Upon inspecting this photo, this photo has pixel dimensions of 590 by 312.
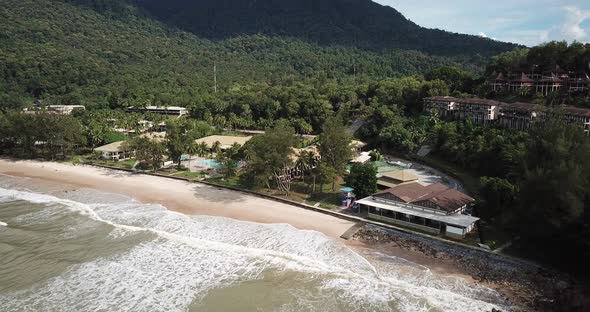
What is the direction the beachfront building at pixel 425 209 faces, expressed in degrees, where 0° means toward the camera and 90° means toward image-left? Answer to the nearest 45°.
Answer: approximately 45°

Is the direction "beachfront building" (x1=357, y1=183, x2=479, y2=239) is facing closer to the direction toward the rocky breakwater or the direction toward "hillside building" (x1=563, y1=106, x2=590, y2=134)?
the rocky breakwater

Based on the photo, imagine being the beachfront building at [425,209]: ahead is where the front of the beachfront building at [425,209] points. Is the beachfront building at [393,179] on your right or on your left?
on your right

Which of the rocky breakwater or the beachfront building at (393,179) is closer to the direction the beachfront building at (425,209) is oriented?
the rocky breakwater

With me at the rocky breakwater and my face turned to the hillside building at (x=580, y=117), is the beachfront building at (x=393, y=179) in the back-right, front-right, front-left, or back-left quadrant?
front-left

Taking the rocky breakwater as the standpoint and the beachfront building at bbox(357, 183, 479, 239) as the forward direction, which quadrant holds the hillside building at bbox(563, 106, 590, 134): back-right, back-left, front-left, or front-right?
front-right

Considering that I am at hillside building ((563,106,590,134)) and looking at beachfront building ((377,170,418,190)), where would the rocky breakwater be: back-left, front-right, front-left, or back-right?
front-left

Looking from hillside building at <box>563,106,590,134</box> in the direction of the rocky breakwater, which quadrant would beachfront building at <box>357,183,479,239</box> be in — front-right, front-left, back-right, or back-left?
front-right

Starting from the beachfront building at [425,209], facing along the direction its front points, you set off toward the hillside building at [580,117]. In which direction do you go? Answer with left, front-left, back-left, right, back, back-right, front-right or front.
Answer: back
